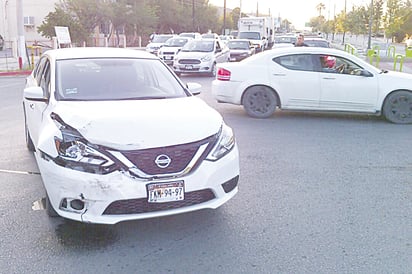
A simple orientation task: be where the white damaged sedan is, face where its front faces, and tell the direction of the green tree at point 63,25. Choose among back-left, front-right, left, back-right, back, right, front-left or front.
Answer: back-left

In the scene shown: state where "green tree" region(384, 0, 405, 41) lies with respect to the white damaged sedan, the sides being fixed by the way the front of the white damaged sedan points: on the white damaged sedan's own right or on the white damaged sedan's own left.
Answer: on the white damaged sedan's own left

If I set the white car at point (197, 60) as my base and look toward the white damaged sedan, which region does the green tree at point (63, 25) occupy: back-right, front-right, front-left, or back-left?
back-right

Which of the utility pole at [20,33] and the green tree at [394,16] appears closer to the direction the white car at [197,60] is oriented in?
the utility pole

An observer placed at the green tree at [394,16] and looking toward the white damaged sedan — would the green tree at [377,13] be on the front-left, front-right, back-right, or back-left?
back-right

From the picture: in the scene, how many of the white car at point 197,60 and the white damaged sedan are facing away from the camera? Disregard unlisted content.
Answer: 0

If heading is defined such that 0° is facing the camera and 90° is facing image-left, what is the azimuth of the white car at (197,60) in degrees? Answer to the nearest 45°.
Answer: approximately 45°

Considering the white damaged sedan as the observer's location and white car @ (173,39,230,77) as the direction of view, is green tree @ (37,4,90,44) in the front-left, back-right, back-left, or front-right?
front-left

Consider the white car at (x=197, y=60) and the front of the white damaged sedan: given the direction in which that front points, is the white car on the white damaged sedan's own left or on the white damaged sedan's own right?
on the white damaged sedan's own left

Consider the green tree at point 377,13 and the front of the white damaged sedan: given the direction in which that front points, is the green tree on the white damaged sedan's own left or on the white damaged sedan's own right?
on the white damaged sedan's own left

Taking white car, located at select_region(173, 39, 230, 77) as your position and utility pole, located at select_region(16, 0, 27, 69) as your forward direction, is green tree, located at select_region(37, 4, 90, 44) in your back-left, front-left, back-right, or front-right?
front-right
